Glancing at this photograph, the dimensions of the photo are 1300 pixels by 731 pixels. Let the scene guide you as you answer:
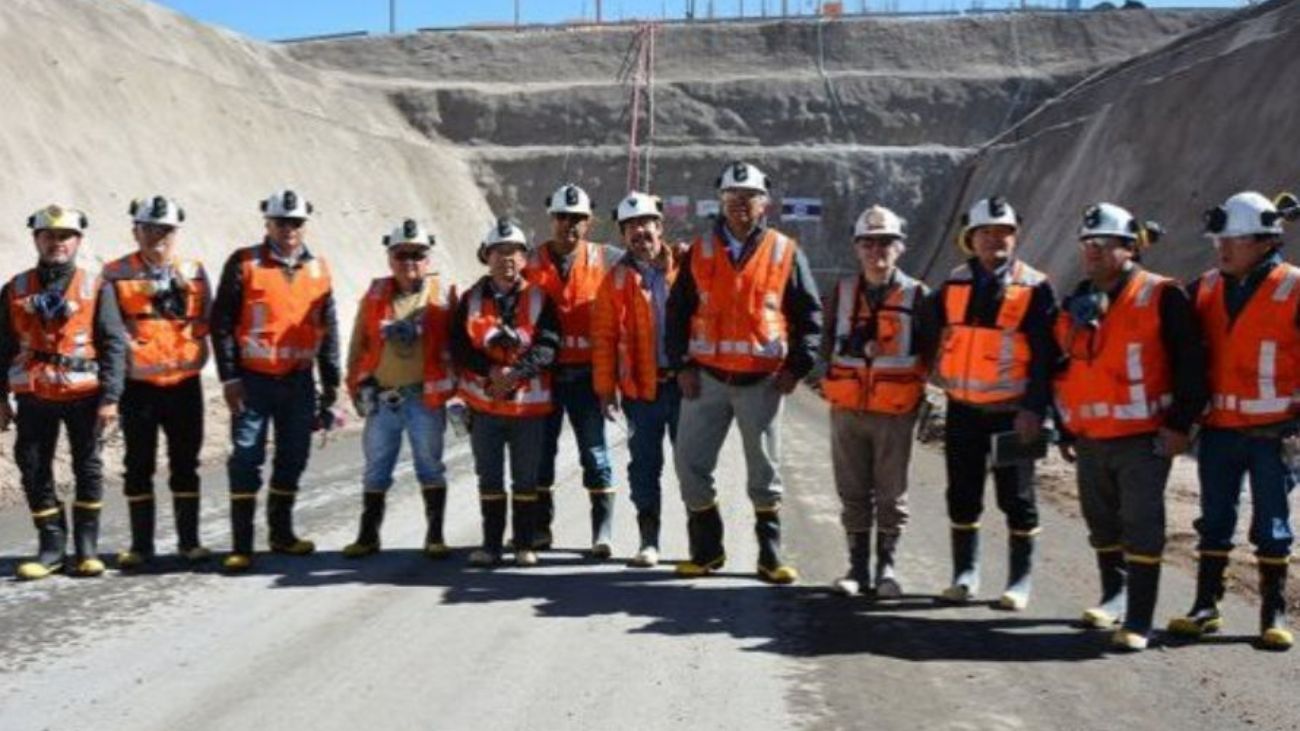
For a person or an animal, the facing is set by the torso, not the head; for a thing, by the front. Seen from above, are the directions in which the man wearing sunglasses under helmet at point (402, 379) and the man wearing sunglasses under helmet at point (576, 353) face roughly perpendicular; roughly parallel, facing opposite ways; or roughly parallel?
roughly parallel

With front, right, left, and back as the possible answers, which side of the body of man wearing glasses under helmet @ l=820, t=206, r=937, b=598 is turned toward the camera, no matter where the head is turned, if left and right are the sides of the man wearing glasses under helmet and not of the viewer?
front

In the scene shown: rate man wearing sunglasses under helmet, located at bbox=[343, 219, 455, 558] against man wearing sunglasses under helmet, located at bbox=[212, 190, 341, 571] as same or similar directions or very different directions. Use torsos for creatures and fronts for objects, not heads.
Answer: same or similar directions

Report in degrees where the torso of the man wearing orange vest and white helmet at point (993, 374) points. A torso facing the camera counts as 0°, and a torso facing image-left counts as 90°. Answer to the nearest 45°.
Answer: approximately 0°

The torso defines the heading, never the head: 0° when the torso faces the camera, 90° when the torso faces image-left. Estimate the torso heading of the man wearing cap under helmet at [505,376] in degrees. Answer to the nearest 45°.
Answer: approximately 0°

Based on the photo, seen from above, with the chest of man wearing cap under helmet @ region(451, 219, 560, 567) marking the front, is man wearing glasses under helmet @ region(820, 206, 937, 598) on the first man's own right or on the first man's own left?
on the first man's own left

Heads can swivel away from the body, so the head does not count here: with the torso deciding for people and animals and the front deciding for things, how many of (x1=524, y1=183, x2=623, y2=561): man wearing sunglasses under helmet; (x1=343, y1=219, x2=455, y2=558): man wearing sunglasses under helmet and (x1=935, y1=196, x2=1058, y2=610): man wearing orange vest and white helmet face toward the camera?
3

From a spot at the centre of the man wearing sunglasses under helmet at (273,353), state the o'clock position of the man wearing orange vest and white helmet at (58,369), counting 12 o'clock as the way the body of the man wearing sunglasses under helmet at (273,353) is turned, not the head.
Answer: the man wearing orange vest and white helmet at (58,369) is roughly at 3 o'clock from the man wearing sunglasses under helmet at (273,353).

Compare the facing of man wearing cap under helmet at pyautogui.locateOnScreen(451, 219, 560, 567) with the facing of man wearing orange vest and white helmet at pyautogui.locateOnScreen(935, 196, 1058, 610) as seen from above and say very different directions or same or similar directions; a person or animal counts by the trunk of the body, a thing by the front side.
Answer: same or similar directions

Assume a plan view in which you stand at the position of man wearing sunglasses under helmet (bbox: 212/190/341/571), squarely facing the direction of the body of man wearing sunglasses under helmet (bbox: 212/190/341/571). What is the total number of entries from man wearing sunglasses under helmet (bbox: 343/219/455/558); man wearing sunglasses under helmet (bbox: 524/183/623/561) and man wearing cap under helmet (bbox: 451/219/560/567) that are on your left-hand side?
3

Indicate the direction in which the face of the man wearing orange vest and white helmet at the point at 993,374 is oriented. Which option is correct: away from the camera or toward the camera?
toward the camera

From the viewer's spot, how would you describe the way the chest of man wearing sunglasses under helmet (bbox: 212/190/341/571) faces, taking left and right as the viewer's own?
facing the viewer

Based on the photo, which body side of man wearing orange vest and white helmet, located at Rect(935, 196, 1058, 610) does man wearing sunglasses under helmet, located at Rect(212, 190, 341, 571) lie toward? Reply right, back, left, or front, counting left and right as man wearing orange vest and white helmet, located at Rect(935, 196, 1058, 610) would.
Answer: right

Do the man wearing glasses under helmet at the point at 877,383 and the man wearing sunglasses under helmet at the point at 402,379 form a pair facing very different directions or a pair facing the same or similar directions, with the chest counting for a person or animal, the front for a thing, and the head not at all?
same or similar directions

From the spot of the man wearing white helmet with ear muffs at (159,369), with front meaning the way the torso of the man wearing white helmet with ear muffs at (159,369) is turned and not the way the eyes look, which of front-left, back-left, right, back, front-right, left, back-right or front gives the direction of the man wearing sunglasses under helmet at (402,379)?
left

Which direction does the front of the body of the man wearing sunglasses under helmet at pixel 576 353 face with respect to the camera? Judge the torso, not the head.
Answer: toward the camera

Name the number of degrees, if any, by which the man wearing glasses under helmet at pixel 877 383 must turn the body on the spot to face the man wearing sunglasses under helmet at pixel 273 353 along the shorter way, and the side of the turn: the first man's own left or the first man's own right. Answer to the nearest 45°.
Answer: approximately 90° to the first man's own right
